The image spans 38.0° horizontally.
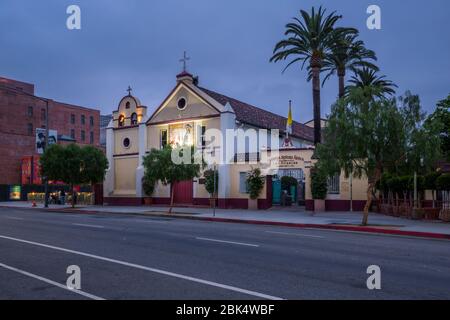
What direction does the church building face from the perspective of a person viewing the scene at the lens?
facing the viewer and to the left of the viewer

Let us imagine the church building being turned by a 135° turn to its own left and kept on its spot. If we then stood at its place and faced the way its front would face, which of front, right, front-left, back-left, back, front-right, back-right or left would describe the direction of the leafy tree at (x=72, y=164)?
back

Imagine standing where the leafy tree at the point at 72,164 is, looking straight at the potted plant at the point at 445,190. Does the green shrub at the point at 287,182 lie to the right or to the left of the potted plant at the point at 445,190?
left

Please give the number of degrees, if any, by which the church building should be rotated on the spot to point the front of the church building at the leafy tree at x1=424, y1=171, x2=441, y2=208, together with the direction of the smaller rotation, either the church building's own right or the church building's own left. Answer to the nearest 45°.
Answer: approximately 90° to the church building's own left

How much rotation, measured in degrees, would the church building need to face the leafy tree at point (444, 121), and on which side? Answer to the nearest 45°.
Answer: approximately 135° to its left

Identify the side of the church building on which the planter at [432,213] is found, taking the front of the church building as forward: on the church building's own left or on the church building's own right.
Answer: on the church building's own left

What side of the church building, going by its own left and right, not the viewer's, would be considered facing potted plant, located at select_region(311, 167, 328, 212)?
left

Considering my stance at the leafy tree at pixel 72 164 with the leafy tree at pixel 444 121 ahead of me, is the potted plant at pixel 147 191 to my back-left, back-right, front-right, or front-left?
front-left

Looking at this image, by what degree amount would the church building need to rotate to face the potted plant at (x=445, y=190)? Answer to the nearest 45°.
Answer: approximately 90° to its left

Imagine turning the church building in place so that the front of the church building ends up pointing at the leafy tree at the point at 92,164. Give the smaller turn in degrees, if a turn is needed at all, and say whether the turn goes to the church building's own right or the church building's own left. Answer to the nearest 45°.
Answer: approximately 45° to the church building's own right

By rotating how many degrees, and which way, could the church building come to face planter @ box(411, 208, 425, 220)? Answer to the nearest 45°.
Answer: approximately 90° to its left
